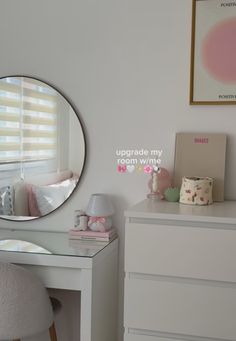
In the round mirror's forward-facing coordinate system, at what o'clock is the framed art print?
The framed art print is roughly at 10 o'clock from the round mirror.

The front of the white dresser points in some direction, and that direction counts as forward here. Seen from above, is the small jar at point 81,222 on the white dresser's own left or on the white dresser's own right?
on the white dresser's own right

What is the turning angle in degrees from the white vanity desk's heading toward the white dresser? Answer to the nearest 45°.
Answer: approximately 45° to its left

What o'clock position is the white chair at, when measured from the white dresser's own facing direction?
The white chair is roughly at 3 o'clock from the white dresser.
